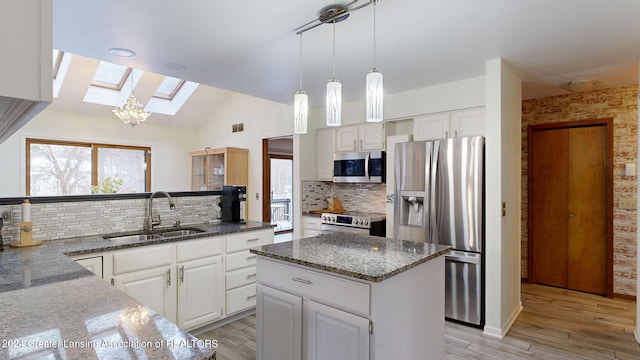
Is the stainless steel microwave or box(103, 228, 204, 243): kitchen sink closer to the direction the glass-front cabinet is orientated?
the kitchen sink

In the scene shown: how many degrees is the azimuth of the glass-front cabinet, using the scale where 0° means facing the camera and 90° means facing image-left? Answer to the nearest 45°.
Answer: approximately 45°

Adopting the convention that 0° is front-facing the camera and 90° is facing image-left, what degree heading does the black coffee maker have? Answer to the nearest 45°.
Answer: approximately 315°

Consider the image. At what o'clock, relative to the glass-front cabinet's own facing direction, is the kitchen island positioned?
The kitchen island is roughly at 10 o'clock from the glass-front cabinet.

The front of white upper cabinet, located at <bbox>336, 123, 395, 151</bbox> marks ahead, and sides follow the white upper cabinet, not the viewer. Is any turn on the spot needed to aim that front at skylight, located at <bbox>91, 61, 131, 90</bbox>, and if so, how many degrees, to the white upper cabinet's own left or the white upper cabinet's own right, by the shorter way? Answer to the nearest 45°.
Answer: approximately 45° to the white upper cabinet's own right

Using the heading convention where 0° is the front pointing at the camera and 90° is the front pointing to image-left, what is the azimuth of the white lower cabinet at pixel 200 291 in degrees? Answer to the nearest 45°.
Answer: approximately 315°
